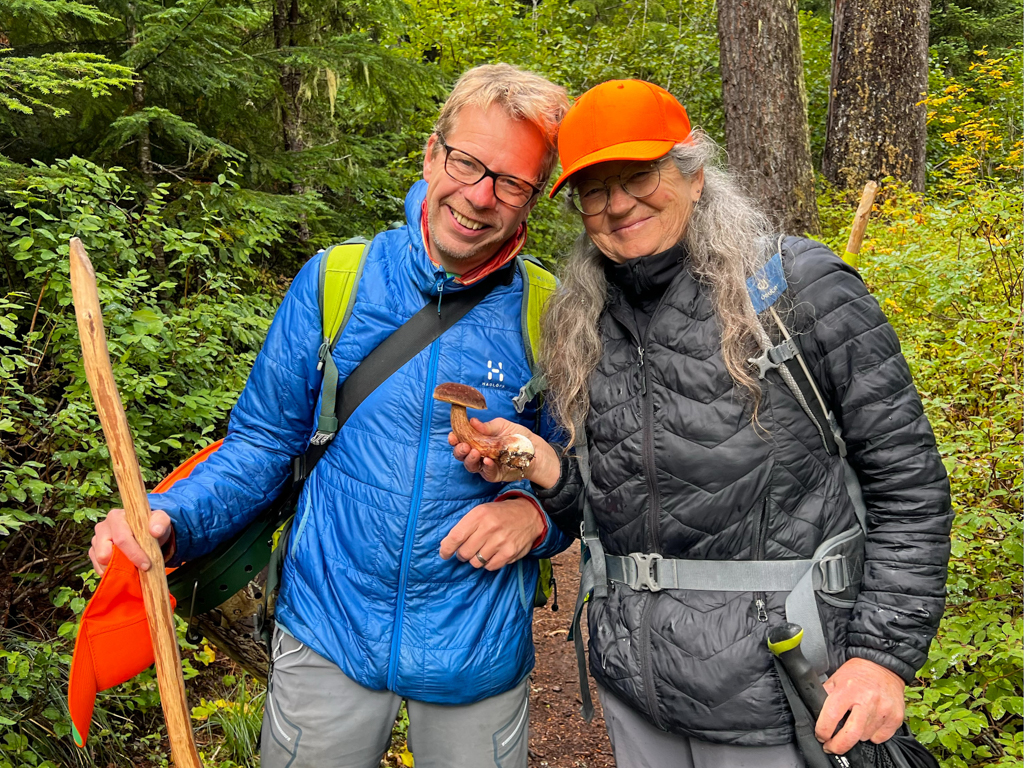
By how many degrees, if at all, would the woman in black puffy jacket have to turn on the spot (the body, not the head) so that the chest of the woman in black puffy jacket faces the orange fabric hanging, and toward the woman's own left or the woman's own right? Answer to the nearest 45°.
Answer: approximately 45° to the woman's own right

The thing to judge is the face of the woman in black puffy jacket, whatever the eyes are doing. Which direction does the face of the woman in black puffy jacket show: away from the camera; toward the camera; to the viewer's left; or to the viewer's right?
toward the camera

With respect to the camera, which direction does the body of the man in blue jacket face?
toward the camera

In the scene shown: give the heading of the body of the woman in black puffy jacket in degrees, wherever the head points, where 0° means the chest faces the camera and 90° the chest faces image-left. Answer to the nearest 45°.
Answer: approximately 45°

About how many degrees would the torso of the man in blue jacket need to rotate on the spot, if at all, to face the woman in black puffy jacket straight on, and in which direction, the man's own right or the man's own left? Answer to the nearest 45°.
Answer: approximately 45° to the man's own left

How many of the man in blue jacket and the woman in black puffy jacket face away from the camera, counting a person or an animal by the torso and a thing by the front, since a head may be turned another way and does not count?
0

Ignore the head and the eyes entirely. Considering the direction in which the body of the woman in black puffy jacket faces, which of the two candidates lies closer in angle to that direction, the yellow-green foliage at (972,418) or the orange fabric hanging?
the orange fabric hanging

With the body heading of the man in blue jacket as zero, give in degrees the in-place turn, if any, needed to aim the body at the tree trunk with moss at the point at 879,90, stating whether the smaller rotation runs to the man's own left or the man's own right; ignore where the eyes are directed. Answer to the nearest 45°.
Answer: approximately 135° to the man's own left

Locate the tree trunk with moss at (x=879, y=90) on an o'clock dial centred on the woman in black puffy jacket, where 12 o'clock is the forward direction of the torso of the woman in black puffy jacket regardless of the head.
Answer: The tree trunk with moss is roughly at 5 o'clock from the woman in black puffy jacket.
